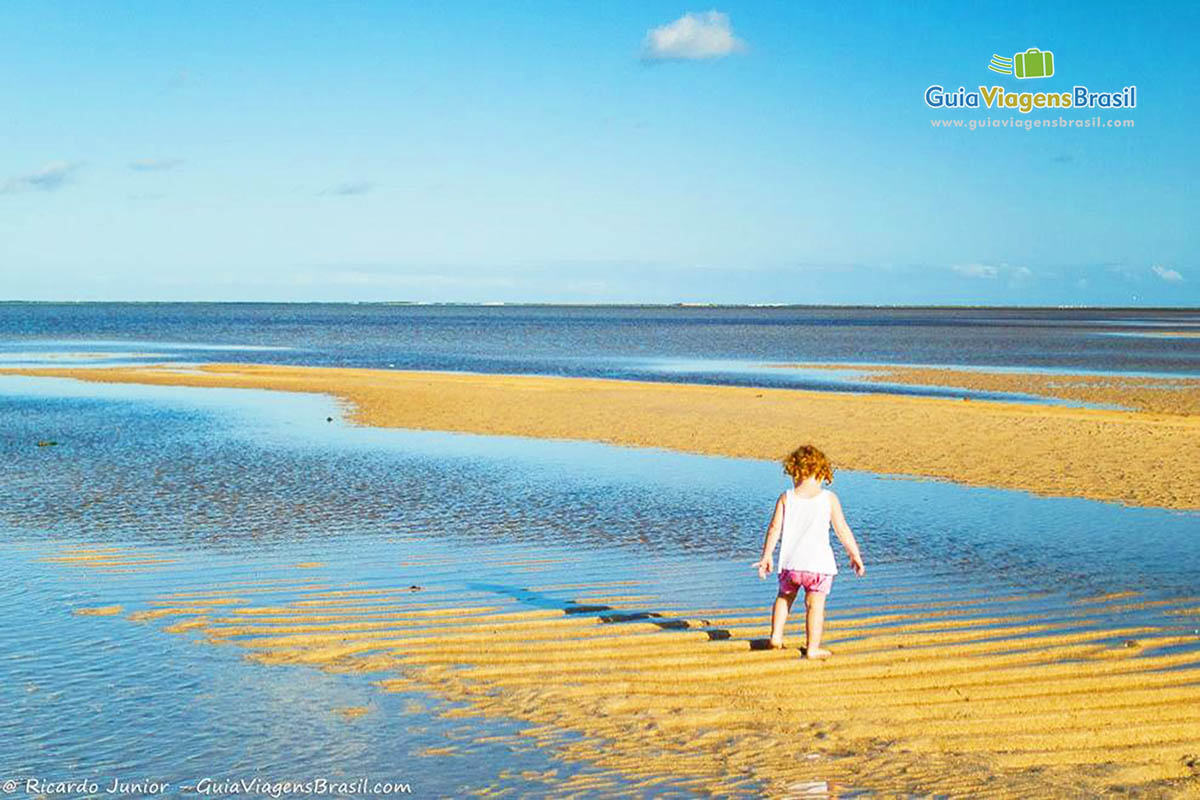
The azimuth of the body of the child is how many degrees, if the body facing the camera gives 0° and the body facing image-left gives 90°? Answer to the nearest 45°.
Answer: approximately 180°

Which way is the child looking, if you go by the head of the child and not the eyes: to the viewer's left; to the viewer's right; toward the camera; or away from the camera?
away from the camera
